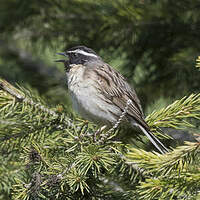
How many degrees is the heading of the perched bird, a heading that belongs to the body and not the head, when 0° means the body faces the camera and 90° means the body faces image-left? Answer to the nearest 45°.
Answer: approximately 90°
